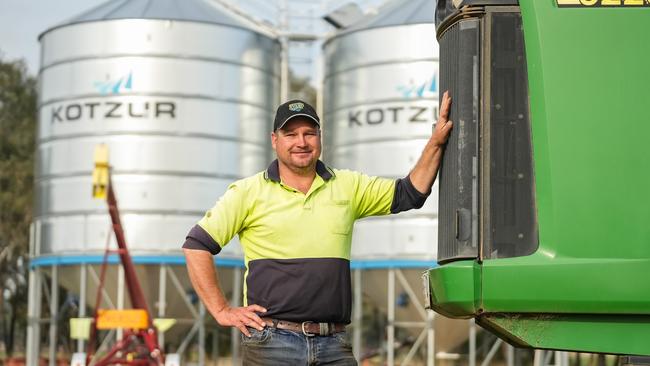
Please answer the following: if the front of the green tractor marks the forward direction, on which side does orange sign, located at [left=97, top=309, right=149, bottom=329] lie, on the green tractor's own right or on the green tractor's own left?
on the green tractor's own right

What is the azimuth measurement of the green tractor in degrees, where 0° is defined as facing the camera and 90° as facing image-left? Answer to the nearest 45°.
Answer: approximately 90°

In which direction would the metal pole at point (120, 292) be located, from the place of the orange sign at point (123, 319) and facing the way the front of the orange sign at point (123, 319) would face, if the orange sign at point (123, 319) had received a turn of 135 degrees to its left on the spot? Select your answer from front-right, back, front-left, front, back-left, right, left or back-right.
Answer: front-left

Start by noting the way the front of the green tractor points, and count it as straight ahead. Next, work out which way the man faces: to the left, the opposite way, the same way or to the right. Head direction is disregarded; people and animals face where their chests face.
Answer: to the left

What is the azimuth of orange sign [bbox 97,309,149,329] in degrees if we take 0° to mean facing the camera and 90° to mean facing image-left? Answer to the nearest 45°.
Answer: approximately 0°

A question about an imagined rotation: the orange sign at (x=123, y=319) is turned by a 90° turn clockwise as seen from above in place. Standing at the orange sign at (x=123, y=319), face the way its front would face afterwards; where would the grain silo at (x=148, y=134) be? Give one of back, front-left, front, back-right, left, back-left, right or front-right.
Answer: right

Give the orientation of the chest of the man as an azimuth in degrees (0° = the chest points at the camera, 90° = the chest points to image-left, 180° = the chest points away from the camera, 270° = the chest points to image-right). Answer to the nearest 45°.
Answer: approximately 0°
